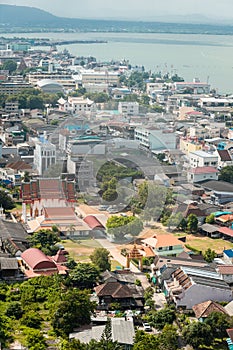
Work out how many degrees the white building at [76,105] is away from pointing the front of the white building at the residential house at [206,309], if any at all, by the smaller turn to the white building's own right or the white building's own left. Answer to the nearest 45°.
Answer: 0° — it already faces it

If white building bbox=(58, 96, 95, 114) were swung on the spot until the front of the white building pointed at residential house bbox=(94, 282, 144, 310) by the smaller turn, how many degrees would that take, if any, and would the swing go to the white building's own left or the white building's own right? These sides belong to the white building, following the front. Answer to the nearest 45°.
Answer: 0° — it already faces it

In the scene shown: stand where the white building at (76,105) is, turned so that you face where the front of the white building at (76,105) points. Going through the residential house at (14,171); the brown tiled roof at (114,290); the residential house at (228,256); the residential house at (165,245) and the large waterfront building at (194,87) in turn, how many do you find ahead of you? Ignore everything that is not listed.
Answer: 4

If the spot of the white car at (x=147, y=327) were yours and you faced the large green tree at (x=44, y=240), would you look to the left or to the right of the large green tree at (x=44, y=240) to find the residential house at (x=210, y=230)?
right

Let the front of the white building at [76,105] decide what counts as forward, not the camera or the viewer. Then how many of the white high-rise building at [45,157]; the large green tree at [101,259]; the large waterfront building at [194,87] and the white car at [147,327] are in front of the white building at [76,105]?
3

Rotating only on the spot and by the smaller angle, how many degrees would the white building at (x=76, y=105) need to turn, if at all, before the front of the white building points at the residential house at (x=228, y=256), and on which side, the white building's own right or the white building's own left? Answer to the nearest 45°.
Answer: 0° — it already faces it

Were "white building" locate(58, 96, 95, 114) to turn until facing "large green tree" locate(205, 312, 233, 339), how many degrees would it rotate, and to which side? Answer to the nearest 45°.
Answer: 0° — it already faces it

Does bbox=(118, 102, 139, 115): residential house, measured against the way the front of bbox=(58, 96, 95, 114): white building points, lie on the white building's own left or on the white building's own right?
on the white building's own left

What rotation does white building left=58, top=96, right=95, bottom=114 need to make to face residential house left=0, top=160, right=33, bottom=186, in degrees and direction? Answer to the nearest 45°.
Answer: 0° — it already faces it

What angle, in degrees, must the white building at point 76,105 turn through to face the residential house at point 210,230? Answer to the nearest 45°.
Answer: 0° — it already faces it

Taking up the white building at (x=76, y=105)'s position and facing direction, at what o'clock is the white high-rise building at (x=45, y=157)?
The white high-rise building is roughly at 12 o'clock from the white building.

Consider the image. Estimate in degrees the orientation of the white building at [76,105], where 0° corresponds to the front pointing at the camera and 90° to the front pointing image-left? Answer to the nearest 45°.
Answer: approximately 0°

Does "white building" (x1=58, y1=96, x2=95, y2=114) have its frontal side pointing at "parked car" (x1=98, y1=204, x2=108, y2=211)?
yes

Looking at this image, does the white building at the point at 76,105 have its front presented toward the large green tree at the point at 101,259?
yes
